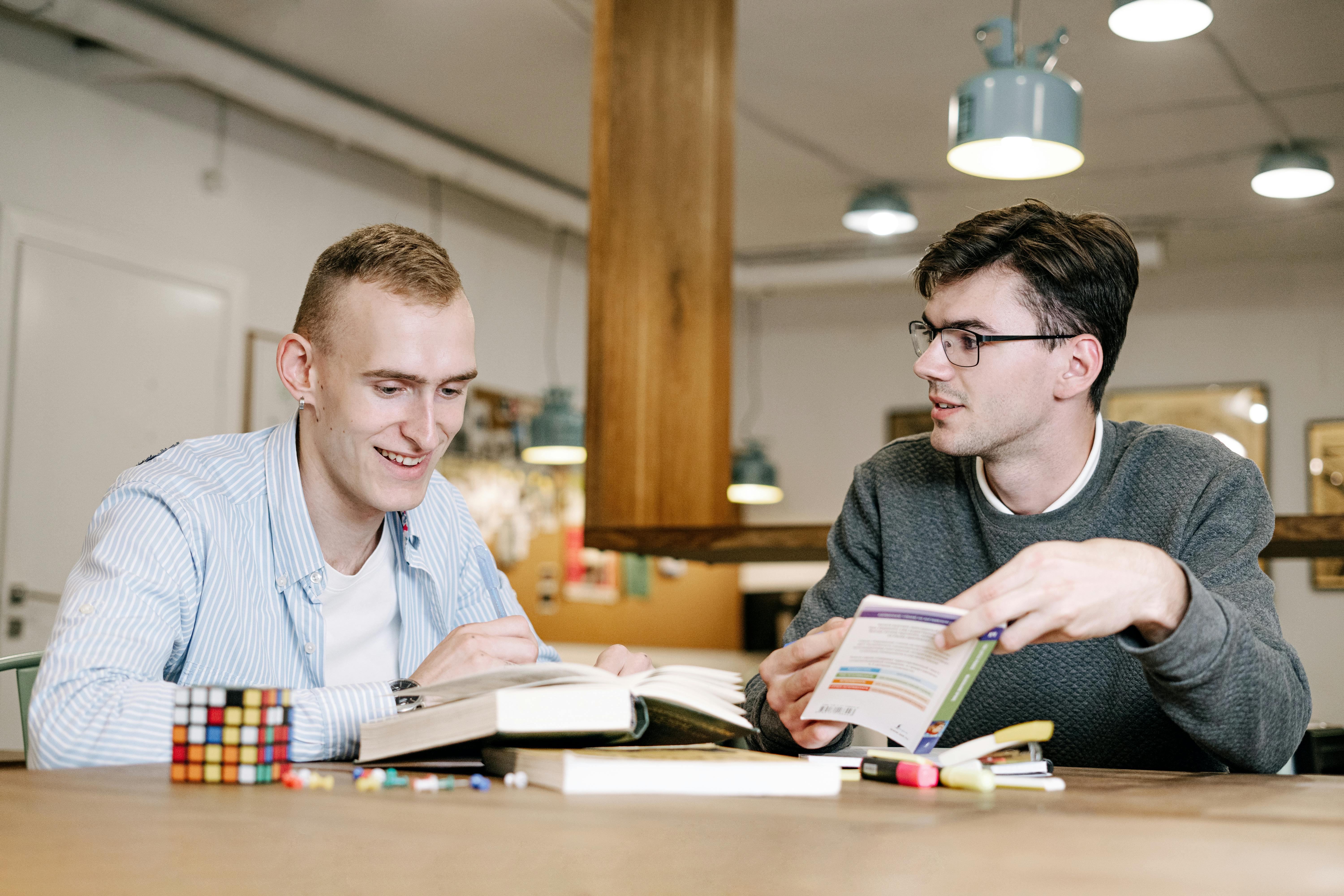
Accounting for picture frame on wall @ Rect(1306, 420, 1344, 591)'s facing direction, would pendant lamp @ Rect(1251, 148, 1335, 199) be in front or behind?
in front

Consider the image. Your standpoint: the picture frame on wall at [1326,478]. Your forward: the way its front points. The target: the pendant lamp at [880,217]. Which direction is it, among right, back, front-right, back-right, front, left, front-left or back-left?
front-right

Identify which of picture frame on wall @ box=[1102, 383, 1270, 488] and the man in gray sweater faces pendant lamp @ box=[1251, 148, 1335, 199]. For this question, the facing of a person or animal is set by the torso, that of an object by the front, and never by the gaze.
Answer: the picture frame on wall

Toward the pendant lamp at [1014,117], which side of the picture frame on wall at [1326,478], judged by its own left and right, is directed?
front

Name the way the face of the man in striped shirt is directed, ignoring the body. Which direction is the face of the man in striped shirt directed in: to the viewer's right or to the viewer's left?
to the viewer's right

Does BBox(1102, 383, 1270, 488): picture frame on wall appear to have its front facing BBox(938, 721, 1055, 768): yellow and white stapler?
yes

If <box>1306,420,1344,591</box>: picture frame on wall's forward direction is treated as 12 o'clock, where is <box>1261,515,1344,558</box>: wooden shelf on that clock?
The wooden shelf is roughly at 12 o'clock from the picture frame on wall.

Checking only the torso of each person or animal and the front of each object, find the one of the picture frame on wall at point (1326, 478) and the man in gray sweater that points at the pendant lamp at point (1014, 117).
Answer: the picture frame on wall

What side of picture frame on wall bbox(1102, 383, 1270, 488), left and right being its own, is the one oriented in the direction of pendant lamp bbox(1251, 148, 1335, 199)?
front

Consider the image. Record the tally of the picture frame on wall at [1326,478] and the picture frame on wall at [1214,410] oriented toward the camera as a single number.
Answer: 2

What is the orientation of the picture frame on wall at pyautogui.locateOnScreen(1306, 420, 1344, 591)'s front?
toward the camera

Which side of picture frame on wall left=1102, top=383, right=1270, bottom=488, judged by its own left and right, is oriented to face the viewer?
front

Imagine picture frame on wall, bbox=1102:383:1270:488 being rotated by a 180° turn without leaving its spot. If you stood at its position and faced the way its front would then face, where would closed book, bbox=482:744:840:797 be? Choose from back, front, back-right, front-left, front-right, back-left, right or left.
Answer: back

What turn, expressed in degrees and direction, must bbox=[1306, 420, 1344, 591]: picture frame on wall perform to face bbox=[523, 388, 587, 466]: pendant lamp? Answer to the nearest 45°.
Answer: approximately 45° to its right
